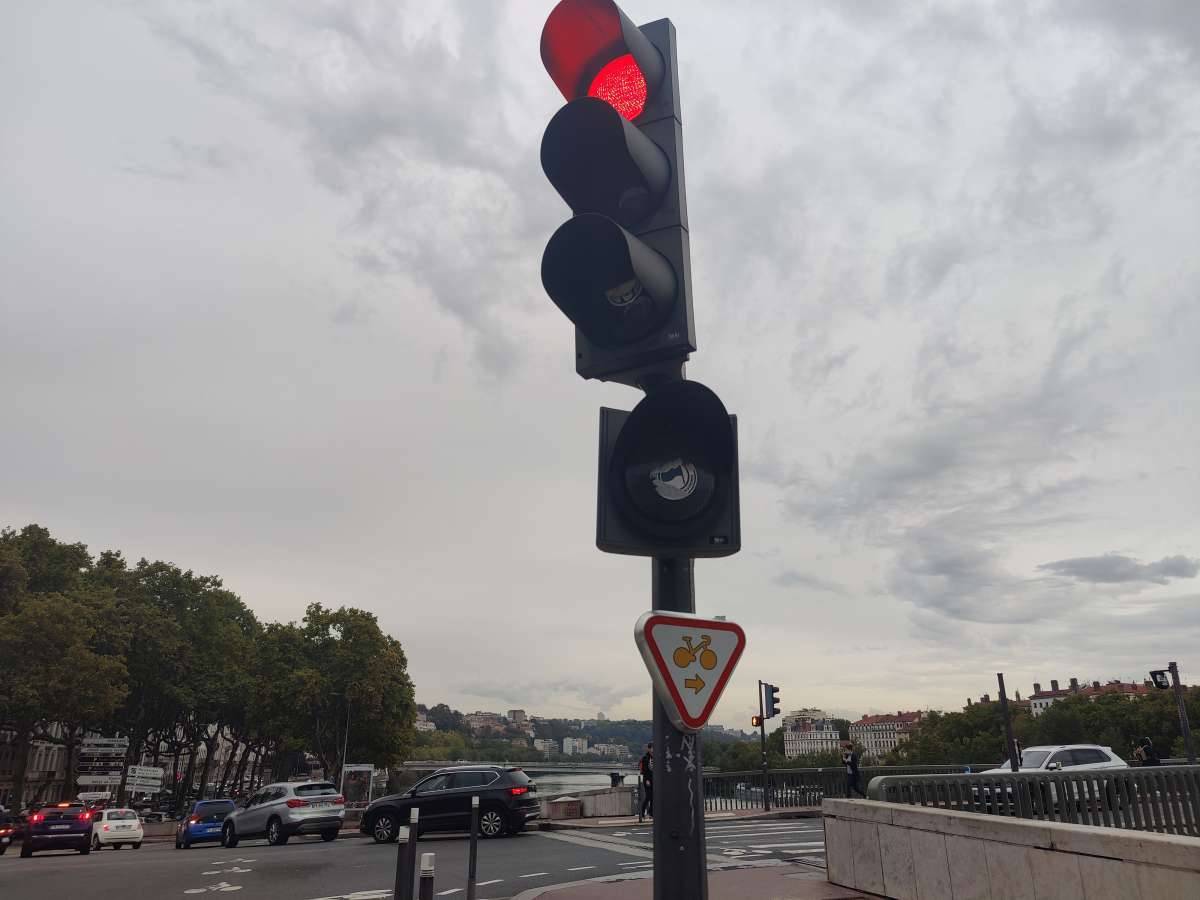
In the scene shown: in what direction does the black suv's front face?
to the viewer's left

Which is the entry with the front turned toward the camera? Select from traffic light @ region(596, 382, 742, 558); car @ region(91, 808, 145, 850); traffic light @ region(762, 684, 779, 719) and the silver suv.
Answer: traffic light @ region(596, 382, 742, 558)

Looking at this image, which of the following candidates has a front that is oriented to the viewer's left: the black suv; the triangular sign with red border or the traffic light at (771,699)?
the black suv

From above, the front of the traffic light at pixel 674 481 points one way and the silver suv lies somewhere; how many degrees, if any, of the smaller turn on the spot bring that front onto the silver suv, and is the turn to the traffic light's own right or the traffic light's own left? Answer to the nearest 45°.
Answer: approximately 135° to the traffic light's own right

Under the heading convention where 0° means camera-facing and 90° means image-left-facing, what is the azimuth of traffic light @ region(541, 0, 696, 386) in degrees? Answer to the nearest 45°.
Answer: approximately 45°

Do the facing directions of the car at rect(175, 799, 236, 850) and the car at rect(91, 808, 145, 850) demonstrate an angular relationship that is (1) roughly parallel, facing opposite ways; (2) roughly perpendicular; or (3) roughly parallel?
roughly parallel

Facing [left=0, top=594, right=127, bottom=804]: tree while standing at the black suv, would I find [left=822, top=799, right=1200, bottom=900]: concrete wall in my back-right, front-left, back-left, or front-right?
back-left

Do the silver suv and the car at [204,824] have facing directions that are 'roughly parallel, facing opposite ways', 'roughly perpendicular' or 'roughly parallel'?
roughly parallel

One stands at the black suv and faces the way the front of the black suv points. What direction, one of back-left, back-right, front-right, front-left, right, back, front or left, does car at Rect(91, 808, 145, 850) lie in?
front-right

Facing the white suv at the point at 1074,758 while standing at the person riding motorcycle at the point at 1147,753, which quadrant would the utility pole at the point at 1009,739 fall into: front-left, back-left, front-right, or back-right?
front-left

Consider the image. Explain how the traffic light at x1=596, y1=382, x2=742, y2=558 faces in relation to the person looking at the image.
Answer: facing the viewer

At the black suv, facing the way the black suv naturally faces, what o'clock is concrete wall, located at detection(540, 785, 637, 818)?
The concrete wall is roughly at 4 o'clock from the black suv.

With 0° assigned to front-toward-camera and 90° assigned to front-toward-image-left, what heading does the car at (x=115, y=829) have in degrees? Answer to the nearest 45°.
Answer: approximately 135°

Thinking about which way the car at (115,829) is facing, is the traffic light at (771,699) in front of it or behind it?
behind

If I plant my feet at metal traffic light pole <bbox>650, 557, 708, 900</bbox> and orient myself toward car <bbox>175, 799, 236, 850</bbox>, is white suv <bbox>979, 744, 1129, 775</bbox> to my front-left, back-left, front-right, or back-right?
front-right
